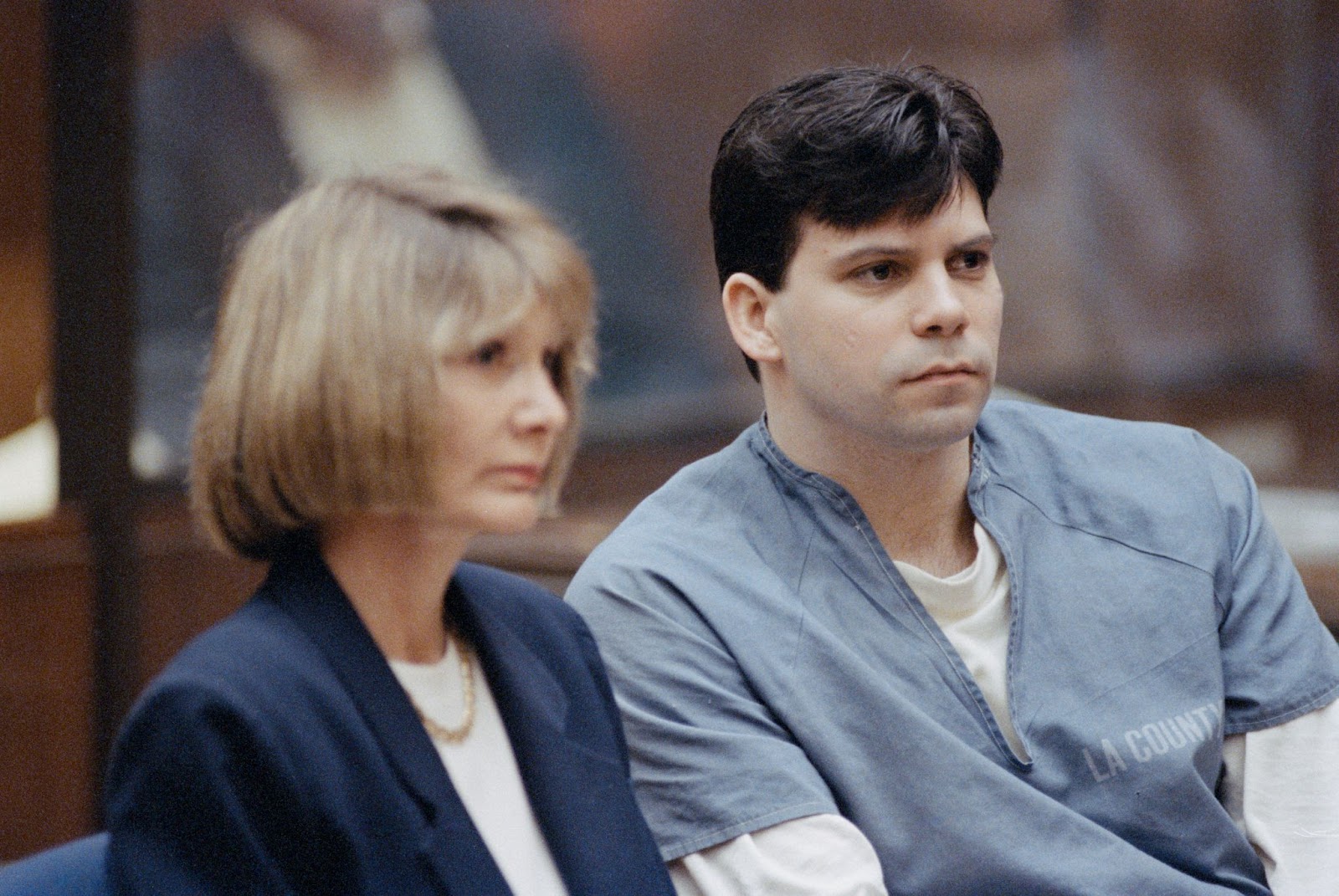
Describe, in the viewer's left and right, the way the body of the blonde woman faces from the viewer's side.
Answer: facing the viewer and to the right of the viewer

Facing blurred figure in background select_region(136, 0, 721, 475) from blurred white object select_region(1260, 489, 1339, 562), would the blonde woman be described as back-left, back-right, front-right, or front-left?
front-left

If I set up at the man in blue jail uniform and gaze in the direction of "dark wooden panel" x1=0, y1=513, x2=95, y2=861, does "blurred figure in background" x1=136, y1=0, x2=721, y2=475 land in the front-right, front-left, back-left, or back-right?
front-right

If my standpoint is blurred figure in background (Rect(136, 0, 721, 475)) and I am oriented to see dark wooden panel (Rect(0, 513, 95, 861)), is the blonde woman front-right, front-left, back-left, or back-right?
front-left

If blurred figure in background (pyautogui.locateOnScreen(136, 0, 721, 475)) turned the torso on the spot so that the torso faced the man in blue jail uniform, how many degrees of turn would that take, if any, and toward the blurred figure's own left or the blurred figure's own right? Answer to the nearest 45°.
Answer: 0° — they already face them

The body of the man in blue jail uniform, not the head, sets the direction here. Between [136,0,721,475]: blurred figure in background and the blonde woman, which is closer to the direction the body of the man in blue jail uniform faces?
the blonde woman

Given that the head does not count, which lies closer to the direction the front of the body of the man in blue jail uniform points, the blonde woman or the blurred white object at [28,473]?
the blonde woman

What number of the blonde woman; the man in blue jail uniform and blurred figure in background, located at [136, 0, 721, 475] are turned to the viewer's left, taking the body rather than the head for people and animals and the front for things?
0

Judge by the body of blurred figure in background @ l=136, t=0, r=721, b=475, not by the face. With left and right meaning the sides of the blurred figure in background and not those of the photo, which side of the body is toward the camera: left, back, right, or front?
front

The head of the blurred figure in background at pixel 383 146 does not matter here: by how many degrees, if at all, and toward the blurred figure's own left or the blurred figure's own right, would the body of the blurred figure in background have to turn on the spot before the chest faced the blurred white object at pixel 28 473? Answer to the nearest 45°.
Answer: approximately 45° to the blurred figure's own right
